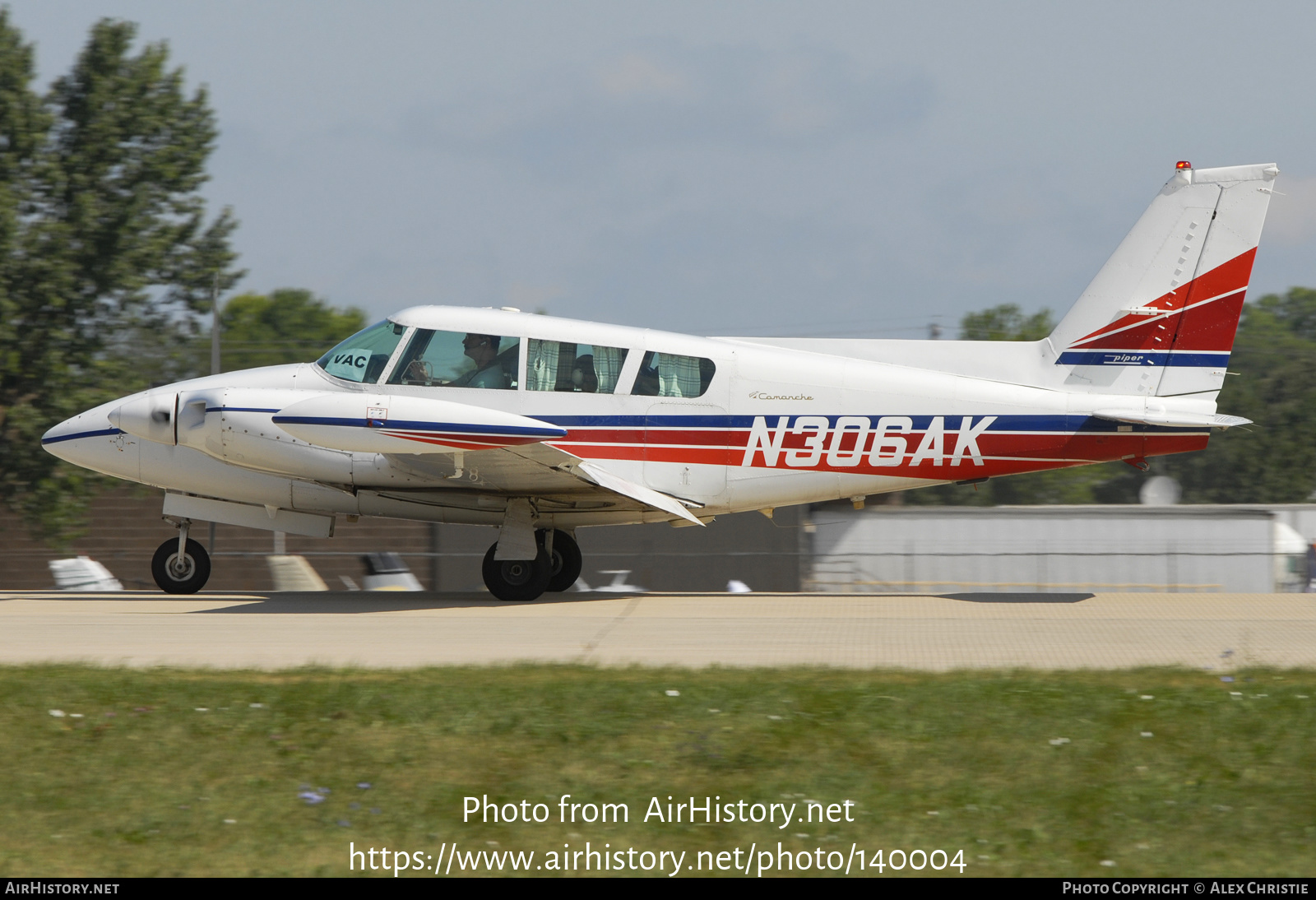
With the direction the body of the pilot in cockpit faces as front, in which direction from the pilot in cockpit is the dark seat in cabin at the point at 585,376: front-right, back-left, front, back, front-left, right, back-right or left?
back

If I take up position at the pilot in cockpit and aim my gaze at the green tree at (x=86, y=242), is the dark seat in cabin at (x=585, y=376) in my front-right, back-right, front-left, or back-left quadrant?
back-right

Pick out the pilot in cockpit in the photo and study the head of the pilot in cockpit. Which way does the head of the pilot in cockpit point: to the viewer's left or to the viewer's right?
to the viewer's left

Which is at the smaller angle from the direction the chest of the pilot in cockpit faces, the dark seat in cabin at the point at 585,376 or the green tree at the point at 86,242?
the green tree

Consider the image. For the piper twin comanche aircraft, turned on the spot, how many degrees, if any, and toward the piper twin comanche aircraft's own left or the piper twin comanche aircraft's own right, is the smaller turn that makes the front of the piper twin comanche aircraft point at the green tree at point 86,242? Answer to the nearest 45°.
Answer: approximately 45° to the piper twin comanche aircraft's own right

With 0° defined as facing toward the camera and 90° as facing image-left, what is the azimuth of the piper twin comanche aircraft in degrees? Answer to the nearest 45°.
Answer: approximately 90°

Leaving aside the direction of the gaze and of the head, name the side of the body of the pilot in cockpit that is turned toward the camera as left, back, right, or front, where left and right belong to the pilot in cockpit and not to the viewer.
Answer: left

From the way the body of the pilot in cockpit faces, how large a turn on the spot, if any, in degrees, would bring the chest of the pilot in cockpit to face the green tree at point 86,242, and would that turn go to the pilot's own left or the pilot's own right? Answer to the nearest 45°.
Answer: approximately 45° to the pilot's own right
